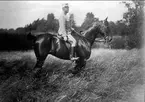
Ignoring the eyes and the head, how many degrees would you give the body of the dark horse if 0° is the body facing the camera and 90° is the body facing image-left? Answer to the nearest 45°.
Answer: approximately 270°

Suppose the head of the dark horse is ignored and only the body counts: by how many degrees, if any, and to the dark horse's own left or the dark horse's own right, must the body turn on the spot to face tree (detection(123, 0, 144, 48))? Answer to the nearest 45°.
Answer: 0° — it already faces it
